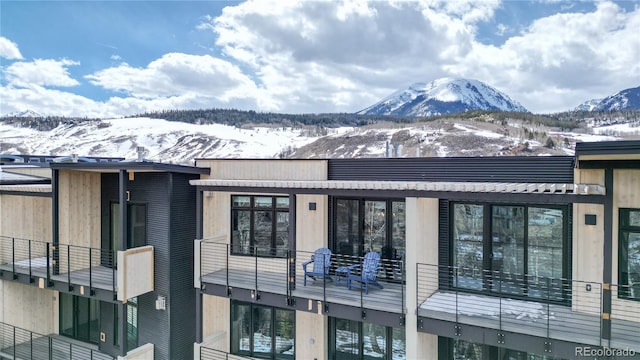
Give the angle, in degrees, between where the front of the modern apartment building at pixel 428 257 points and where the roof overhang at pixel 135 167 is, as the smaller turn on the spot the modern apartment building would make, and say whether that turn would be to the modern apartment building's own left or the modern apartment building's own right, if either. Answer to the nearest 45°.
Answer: approximately 90° to the modern apartment building's own right

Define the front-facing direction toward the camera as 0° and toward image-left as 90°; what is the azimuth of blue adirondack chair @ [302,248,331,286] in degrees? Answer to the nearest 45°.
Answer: approximately 45°

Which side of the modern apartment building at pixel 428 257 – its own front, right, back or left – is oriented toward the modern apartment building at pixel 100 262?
right

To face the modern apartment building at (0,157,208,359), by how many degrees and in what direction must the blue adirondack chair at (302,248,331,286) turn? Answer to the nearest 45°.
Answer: approximately 45° to its right

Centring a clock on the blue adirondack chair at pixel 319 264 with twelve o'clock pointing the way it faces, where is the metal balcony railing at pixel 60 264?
The metal balcony railing is roughly at 2 o'clock from the blue adirondack chair.

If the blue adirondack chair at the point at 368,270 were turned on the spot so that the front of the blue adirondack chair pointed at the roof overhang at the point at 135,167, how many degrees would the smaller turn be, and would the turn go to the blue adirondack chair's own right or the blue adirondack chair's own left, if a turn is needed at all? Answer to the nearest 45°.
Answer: approximately 45° to the blue adirondack chair's own right

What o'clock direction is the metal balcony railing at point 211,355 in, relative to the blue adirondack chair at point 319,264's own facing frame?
The metal balcony railing is roughly at 2 o'clock from the blue adirondack chair.

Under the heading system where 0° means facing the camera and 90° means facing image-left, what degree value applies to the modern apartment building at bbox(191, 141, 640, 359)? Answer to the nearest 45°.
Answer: approximately 0°

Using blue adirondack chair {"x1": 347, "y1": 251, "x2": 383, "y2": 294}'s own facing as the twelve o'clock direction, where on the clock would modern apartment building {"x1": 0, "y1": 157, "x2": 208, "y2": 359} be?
The modern apartment building is roughly at 2 o'clock from the blue adirondack chair.
